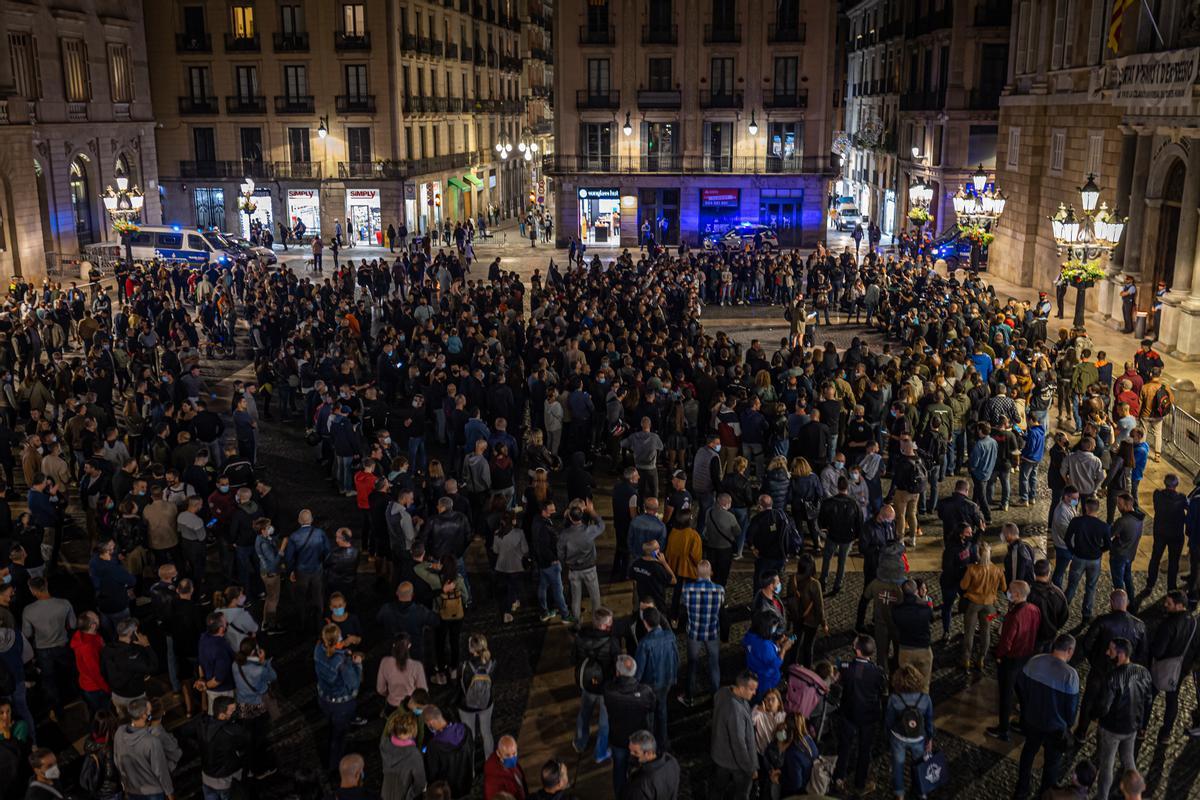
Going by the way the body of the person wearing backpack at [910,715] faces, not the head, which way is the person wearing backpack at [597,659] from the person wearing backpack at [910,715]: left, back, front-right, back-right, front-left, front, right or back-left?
left

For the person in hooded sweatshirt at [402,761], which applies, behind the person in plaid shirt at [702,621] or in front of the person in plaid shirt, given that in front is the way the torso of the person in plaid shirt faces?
behind

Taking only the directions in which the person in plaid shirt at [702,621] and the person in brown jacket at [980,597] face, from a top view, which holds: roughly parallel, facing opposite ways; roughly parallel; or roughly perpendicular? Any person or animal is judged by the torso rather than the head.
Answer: roughly parallel

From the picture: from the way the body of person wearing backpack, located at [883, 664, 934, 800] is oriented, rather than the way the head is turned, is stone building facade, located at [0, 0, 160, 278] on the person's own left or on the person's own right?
on the person's own left

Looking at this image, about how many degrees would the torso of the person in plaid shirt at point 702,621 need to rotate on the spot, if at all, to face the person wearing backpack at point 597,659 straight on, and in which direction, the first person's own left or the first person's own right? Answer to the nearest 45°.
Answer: approximately 135° to the first person's own left

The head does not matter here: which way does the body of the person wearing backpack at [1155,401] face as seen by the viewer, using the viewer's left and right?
facing away from the viewer

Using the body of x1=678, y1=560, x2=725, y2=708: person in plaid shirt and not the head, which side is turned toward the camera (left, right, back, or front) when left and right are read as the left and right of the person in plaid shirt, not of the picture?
back

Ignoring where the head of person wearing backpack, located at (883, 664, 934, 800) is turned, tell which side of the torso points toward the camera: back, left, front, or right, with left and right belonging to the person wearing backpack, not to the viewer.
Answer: back

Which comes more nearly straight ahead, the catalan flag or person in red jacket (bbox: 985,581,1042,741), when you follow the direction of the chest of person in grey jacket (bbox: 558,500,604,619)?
the catalan flag

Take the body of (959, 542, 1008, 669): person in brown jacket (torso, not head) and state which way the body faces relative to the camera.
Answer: away from the camera

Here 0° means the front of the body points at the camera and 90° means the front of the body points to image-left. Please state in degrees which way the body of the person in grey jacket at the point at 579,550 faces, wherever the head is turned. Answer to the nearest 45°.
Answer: approximately 180°

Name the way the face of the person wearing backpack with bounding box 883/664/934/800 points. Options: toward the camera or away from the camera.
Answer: away from the camera

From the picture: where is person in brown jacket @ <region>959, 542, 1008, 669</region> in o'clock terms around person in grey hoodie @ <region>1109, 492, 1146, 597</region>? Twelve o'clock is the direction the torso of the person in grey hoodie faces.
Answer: The person in brown jacket is roughly at 10 o'clock from the person in grey hoodie.

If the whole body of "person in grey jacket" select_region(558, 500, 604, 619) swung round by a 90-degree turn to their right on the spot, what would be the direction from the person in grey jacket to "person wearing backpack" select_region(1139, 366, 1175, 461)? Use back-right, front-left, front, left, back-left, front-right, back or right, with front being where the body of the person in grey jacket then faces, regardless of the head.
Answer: front-left

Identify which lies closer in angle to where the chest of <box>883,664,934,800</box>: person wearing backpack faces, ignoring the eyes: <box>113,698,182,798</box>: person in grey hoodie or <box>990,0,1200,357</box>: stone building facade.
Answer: the stone building facade

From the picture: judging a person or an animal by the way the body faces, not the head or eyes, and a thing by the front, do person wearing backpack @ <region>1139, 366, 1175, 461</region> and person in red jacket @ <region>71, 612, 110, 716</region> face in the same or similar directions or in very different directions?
same or similar directions

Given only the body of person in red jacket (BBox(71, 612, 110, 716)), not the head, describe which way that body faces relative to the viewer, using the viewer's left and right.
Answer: facing away from the viewer and to the right of the viewer
